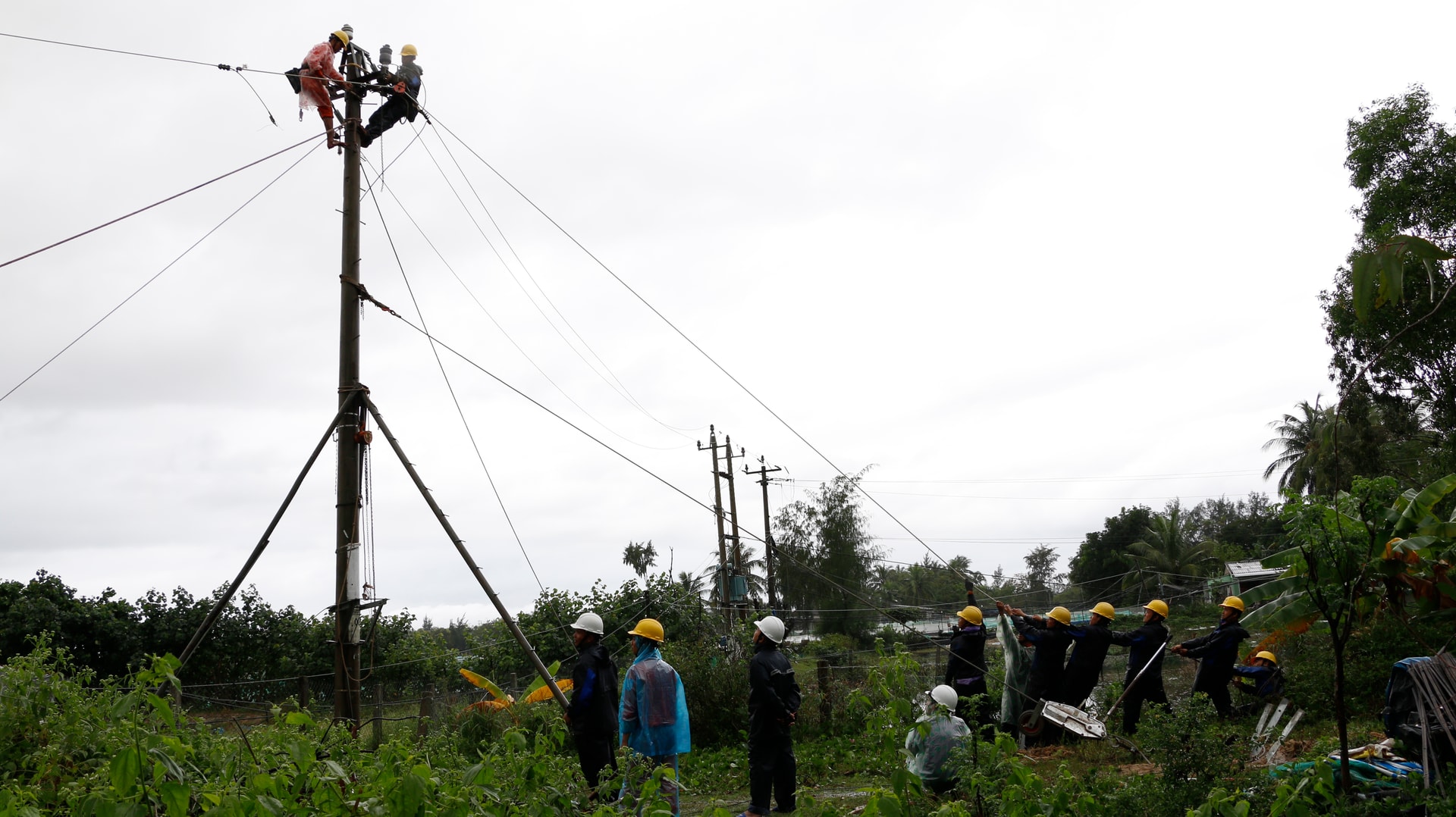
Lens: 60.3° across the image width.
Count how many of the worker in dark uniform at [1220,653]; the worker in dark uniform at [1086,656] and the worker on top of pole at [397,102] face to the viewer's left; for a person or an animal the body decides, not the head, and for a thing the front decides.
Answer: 3

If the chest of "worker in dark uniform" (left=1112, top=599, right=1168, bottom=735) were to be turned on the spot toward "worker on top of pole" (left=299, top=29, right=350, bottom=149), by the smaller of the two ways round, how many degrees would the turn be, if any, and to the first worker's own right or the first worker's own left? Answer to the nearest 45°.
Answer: approximately 45° to the first worker's own left

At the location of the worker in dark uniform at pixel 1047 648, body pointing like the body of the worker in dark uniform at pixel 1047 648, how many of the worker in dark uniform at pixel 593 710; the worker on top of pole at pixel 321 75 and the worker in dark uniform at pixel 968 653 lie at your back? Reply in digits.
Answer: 0

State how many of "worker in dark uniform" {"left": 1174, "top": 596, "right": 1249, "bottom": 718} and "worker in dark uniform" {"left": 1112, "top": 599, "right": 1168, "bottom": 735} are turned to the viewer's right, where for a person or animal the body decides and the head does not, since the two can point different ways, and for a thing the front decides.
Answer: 0

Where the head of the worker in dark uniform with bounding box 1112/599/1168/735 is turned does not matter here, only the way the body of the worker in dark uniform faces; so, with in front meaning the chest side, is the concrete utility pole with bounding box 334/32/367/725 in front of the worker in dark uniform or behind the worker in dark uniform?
in front

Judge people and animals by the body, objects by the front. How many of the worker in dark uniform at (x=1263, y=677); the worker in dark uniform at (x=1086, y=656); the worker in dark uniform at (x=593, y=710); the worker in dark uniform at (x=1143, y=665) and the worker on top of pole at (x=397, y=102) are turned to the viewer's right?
0

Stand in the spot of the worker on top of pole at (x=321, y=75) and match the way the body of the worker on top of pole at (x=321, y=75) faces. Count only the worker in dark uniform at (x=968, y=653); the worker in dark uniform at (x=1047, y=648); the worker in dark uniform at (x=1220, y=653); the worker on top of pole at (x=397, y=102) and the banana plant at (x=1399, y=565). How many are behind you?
0

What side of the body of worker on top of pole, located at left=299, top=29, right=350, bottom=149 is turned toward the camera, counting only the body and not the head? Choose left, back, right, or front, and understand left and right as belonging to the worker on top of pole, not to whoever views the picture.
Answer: right

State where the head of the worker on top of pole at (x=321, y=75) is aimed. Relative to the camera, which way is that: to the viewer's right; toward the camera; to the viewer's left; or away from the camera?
to the viewer's right

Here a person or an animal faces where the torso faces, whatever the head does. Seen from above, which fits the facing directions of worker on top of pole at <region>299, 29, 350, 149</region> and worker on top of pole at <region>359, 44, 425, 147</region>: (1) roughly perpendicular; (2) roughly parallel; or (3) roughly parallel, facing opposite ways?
roughly parallel, facing opposite ways

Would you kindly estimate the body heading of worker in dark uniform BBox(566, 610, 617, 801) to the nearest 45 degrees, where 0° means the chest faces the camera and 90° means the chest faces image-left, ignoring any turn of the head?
approximately 135°

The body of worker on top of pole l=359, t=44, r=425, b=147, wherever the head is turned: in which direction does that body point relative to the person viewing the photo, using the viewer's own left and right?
facing to the left of the viewer

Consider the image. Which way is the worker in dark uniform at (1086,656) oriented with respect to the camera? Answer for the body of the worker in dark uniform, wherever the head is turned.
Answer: to the viewer's left

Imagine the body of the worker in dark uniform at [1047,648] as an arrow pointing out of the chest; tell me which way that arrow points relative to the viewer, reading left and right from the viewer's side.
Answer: facing to the left of the viewer

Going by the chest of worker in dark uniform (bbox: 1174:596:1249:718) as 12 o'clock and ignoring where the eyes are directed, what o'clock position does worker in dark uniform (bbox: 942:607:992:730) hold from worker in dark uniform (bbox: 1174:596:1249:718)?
worker in dark uniform (bbox: 942:607:992:730) is roughly at 12 o'clock from worker in dark uniform (bbox: 1174:596:1249:718).

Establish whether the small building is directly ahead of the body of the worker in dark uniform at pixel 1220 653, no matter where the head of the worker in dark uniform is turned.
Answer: no

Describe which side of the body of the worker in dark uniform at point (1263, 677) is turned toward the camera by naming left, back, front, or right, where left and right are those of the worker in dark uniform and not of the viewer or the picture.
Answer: left
